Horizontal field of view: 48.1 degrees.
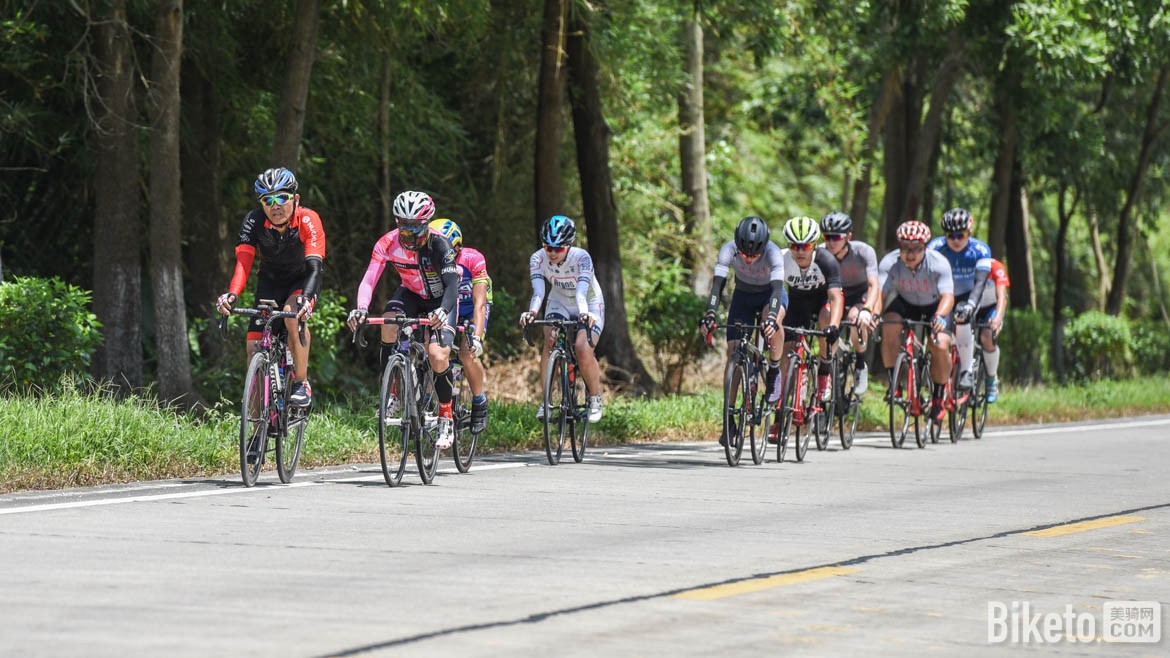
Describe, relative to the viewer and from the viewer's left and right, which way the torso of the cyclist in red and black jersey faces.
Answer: facing the viewer and to the left of the viewer

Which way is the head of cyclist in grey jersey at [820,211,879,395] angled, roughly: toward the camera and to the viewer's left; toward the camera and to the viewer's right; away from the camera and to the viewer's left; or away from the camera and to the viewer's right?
toward the camera and to the viewer's left

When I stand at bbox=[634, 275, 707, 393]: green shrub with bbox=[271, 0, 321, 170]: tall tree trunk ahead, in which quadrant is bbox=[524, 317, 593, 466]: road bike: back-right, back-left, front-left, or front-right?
front-left

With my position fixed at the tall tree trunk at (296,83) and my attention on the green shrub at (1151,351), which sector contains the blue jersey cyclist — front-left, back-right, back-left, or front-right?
front-right

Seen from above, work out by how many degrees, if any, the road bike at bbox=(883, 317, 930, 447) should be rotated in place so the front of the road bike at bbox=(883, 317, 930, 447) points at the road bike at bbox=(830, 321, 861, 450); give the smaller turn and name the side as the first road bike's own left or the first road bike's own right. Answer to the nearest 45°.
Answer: approximately 90° to the first road bike's own right

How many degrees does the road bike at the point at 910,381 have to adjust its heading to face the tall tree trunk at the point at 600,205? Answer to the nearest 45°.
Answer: approximately 90° to its right

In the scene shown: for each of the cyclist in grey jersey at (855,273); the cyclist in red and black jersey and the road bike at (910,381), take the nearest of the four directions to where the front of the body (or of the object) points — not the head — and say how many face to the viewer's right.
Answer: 0

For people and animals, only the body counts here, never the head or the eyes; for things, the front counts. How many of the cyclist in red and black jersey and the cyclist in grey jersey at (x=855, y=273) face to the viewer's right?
0

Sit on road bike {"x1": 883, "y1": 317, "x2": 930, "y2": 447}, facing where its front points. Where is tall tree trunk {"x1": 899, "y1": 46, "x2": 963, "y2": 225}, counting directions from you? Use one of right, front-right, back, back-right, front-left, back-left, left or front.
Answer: back-right

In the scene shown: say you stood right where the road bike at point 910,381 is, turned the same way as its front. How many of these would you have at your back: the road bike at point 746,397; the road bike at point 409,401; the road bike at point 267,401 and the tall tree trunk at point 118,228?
0

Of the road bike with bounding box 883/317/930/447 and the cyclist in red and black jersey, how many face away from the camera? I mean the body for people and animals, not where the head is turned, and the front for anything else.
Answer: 0

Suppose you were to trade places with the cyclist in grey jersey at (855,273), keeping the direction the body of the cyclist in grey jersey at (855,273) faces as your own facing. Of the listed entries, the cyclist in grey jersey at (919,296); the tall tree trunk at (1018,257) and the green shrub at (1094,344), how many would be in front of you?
0

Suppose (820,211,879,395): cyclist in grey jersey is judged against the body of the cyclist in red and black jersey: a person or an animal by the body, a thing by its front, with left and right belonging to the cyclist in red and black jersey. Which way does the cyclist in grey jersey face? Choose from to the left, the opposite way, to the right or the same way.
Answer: the same way

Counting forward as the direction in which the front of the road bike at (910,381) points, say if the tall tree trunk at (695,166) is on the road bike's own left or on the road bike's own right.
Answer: on the road bike's own right
